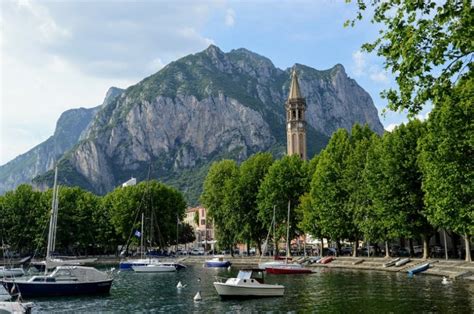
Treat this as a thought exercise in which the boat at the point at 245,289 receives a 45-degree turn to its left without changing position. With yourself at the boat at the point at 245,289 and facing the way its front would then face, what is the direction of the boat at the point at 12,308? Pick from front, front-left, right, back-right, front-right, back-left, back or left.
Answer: front

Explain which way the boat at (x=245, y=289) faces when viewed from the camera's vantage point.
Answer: facing to the left of the viewer
